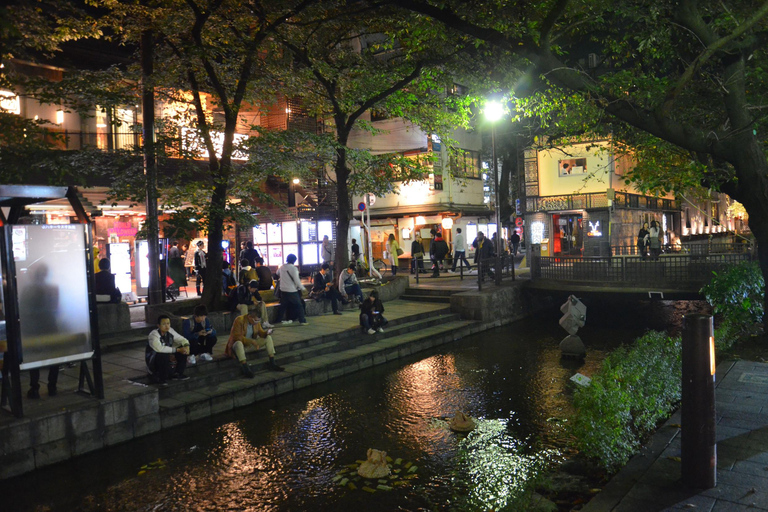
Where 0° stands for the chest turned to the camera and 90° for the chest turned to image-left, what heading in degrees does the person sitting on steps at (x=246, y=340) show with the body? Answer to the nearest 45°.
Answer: approximately 315°

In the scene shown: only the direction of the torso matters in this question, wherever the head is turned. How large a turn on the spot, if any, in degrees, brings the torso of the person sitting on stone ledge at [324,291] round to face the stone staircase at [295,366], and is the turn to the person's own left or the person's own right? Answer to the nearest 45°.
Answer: approximately 45° to the person's own right

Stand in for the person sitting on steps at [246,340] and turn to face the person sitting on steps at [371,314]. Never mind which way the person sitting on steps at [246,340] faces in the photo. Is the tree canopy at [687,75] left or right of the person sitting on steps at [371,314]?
right

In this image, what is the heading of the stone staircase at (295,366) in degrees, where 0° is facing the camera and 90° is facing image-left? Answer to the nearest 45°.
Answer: approximately 315°

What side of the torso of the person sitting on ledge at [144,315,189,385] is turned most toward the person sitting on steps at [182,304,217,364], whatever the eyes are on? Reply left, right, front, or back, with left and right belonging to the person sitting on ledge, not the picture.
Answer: left

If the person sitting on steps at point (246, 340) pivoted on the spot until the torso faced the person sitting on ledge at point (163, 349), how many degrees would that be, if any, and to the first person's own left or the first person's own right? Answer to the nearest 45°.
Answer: approximately 90° to the first person's own right

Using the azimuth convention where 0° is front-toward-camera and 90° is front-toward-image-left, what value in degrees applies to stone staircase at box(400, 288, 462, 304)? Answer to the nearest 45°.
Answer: approximately 45°

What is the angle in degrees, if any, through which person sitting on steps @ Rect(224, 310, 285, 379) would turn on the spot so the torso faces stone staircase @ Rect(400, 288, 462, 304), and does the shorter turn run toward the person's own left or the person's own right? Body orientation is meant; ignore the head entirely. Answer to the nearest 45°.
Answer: approximately 90° to the person's own left

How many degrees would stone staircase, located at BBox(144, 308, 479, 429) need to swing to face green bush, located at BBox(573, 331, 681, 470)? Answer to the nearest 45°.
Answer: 0° — it already faces it

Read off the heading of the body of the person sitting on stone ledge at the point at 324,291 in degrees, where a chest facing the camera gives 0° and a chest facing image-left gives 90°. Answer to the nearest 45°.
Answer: approximately 315°
